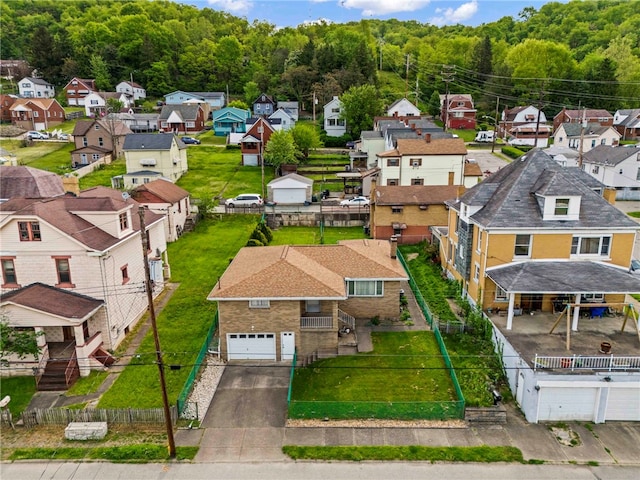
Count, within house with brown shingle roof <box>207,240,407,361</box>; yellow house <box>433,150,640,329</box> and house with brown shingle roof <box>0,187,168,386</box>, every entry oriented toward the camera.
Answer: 3

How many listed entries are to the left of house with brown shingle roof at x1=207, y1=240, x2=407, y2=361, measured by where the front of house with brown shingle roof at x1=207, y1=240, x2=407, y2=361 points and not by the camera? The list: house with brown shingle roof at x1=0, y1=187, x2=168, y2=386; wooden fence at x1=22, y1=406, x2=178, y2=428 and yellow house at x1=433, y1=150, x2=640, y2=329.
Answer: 1

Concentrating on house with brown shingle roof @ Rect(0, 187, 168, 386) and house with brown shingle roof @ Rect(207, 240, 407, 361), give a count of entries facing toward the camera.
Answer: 2

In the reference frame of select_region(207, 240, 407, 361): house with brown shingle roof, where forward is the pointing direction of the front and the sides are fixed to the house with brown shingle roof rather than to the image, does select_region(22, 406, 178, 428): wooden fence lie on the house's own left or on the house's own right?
on the house's own right

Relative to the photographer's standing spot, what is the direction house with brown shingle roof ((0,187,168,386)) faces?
facing the viewer

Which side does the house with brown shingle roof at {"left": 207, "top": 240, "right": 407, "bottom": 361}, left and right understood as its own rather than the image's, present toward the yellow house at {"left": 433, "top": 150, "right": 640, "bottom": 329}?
left

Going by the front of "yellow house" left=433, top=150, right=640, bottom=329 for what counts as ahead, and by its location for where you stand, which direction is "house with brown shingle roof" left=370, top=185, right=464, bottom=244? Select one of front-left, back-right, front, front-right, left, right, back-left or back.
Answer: back-right

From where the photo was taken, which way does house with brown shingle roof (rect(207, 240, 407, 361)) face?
toward the camera

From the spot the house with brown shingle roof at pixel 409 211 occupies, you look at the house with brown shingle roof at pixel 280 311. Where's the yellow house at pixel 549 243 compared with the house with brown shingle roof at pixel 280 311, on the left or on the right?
left

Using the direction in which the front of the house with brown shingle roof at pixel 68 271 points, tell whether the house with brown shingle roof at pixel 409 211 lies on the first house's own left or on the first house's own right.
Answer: on the first house's own left

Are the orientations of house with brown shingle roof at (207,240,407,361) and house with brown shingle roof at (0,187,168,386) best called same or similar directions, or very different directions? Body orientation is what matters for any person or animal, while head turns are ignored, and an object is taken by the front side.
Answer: same or similar directions

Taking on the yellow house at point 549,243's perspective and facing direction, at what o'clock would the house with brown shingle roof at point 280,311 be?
The house with brown shingle roof is roughly at 2 o'clock from the yellow house.

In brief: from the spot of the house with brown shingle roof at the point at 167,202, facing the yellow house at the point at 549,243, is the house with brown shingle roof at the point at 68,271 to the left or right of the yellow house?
right
